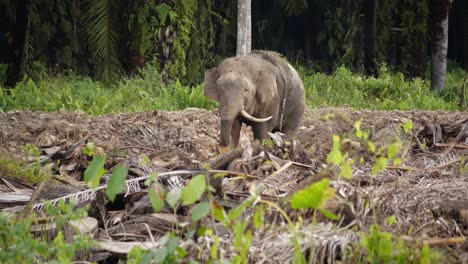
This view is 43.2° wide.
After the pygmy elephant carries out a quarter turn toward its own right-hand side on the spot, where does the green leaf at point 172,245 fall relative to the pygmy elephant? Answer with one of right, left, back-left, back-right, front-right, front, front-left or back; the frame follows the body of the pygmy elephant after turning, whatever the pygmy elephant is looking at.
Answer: back-left

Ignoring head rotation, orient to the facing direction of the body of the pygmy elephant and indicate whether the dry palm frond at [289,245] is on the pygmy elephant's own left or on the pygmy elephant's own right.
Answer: on the pygmy elephant's own left

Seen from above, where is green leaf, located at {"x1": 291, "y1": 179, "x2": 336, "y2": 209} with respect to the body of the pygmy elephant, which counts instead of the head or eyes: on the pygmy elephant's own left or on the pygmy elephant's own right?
on the pygmy elephant's own left

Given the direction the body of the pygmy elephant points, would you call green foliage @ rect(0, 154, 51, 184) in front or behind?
in front

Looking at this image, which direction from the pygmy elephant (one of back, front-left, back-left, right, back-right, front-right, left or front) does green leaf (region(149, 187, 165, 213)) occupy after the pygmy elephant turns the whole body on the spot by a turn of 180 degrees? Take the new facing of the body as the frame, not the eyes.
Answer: back-right

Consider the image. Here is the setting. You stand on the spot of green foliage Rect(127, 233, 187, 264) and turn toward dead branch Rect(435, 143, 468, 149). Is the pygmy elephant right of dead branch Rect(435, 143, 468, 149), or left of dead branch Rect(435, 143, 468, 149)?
left

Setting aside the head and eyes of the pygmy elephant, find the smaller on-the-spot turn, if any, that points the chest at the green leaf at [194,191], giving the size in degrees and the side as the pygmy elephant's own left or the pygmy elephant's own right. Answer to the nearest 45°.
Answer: approximately 45° to the pygmy elephant's own left

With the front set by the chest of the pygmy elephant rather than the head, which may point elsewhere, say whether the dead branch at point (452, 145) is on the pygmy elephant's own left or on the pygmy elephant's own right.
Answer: on the pygmy elephant's own left

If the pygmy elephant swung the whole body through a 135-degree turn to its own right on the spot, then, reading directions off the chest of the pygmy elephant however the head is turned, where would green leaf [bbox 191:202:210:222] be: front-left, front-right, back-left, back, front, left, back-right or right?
back

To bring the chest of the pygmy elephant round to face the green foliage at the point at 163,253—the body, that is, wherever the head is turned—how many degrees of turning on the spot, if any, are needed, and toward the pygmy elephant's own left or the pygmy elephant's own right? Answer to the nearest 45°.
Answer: approximately 45° to the pygmy elephant's own left

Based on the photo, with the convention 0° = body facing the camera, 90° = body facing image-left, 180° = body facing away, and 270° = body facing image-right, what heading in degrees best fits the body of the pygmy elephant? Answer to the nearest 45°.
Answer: approximately 45°
